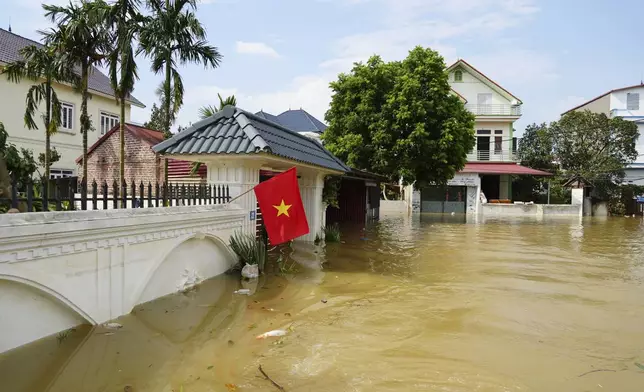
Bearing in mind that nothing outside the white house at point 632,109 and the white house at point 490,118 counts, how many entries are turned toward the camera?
2

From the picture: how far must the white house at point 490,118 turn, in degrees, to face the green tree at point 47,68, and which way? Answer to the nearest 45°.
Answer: approximately 45° to its right

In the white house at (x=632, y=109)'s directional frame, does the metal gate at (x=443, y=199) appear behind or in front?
in front

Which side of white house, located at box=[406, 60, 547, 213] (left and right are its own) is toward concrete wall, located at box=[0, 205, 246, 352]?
front

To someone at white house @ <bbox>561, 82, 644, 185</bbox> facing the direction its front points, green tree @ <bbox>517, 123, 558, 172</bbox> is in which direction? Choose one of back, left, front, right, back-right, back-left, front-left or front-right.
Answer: front-right

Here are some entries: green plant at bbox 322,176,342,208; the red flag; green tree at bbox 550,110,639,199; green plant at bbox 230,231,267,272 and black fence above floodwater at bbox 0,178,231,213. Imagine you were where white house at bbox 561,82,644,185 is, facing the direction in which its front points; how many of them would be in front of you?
5

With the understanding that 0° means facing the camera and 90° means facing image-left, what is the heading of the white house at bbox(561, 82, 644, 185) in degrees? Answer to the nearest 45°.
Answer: approximately 0°

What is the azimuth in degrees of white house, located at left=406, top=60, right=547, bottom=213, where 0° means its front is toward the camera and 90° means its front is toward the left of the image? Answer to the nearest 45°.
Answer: approximately 0°

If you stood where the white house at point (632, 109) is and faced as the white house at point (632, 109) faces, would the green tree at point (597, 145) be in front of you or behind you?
in front

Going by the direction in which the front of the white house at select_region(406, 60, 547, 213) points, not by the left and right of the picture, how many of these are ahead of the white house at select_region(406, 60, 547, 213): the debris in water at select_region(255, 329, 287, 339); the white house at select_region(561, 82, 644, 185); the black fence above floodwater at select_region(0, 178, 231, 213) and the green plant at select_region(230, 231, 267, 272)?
3

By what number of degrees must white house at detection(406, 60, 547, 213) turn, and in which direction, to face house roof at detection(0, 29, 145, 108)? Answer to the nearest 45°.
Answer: approximately 45° to its right
